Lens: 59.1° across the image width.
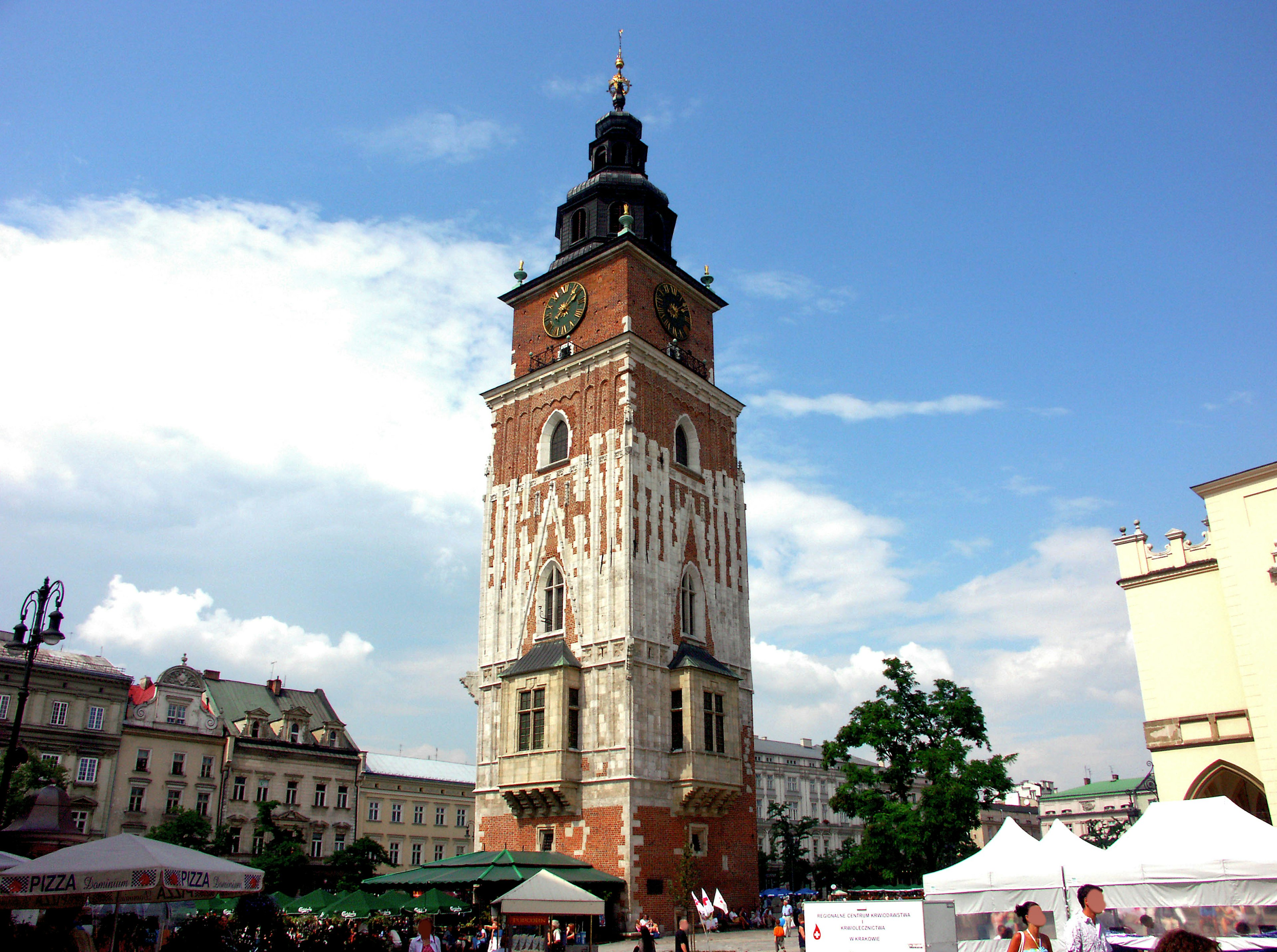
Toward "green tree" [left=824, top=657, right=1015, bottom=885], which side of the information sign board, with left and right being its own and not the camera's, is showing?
back

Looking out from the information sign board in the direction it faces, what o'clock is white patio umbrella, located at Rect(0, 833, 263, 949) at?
The white patio umbrella is roughly at 2 o'clock from the information sign board.

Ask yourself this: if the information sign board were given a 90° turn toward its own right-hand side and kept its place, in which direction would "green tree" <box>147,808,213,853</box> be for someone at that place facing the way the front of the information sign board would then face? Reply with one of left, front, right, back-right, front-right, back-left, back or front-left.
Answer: front-right

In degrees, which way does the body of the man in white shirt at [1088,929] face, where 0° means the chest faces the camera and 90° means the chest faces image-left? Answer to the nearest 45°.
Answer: approximately 315°

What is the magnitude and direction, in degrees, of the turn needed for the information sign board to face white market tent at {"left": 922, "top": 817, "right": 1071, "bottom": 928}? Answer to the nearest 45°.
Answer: approximately 135° to its left

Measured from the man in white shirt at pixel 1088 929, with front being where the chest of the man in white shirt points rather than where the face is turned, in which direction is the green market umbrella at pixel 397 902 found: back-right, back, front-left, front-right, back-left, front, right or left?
back

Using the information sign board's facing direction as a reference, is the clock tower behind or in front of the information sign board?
behind

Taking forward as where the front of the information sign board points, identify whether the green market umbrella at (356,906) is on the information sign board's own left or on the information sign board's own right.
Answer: on the information sign board's own right
